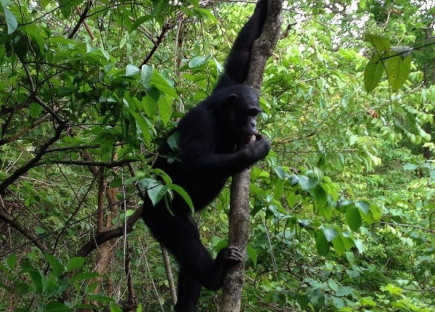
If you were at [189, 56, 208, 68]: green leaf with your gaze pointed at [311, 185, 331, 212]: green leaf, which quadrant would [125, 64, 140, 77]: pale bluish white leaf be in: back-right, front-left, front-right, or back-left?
back-right

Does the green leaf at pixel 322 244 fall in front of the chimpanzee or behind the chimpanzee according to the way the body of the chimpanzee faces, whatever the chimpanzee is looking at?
in front

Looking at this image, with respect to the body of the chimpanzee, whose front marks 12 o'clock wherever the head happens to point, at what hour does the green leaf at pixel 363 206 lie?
The green leaf is roughly at 1 o'clock from the chimpanzee.

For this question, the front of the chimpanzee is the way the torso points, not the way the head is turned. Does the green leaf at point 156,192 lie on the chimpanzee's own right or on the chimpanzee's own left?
on the chimpanzee's own right

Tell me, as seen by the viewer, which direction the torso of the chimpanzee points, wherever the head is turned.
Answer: to the viewer's right

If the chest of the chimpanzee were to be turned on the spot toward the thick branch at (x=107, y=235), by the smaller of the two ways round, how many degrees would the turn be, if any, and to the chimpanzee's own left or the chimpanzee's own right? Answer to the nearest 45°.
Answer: approximately 135° to the chimpanzee's own left

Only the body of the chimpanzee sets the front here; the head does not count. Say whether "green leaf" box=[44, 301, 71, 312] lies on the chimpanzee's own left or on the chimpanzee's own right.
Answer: on the chimpanzee's own right

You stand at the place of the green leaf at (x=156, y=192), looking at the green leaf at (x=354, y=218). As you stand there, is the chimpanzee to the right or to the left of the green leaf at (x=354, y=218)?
left
